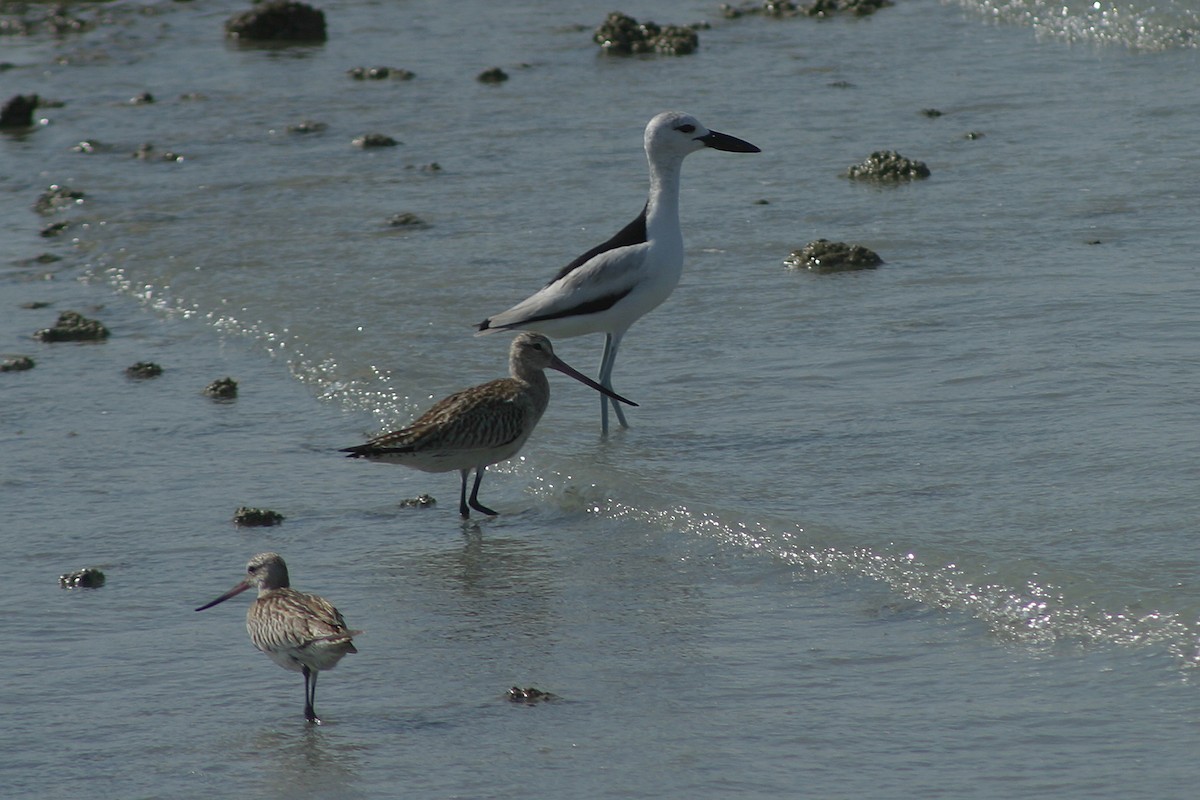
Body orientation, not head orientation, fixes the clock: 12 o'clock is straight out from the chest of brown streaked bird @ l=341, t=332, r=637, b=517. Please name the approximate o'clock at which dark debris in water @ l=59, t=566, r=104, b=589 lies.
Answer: The dark debris in water is roughly at 5 o'clock from the brown streaked bird.

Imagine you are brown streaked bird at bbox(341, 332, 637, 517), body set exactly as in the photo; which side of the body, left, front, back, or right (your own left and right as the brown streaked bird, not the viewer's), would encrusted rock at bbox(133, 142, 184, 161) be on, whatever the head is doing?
left

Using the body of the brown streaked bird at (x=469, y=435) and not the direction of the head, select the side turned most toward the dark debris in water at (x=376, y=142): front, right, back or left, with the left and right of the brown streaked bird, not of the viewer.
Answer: left

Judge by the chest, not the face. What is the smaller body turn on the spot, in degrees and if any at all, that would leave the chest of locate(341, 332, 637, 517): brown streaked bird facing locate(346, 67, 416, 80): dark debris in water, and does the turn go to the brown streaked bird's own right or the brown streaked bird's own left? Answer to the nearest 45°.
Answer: approximately 90° to the brown streaked bird's own left

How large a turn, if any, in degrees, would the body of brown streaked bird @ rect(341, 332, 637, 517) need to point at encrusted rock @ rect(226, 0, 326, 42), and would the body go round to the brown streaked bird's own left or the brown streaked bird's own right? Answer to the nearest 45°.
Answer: approximately 90° to the brown streaked bird's own left

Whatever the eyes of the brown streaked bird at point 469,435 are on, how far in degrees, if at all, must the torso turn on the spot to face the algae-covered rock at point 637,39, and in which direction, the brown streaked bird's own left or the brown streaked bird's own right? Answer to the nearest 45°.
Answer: approximately 90° to the brown streaked bird's own left

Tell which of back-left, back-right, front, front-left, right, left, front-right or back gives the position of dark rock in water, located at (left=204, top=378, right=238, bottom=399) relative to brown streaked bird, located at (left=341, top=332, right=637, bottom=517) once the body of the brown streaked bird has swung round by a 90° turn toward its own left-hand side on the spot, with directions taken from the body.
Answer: front-left

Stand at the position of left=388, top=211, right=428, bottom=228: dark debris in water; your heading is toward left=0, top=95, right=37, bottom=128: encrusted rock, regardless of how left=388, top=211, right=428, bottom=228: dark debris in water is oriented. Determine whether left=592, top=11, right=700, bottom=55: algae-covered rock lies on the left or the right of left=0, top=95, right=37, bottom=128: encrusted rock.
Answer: right

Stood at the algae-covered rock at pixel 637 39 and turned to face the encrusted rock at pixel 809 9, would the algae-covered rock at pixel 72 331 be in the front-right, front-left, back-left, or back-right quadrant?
back-right

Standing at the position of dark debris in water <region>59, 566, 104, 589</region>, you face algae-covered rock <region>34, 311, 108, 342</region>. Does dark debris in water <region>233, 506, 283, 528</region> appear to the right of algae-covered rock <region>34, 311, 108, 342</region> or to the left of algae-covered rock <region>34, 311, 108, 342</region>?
right

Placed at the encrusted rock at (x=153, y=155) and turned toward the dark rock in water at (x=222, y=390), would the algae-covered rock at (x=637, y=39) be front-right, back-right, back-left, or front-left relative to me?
back-left

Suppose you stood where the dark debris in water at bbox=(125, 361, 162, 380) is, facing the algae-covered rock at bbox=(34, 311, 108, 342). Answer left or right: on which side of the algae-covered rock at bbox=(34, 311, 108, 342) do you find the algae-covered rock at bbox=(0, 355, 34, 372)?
left

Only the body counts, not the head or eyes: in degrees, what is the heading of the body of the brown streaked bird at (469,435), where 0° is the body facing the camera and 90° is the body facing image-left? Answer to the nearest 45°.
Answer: approximately 270°

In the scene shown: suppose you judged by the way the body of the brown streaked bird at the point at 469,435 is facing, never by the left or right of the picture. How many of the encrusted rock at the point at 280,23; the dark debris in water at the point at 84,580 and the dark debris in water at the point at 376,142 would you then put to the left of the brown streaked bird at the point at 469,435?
2

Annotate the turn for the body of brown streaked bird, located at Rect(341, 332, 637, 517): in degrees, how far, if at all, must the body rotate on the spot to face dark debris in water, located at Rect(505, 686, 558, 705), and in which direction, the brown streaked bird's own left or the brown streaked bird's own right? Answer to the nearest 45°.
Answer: approximately 90° to the brown streaked bird's own right

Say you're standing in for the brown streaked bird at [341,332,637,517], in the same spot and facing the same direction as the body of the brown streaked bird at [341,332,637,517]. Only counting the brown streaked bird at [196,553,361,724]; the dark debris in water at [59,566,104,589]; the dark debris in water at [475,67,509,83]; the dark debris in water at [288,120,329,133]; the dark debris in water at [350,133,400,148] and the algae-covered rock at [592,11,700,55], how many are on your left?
4
